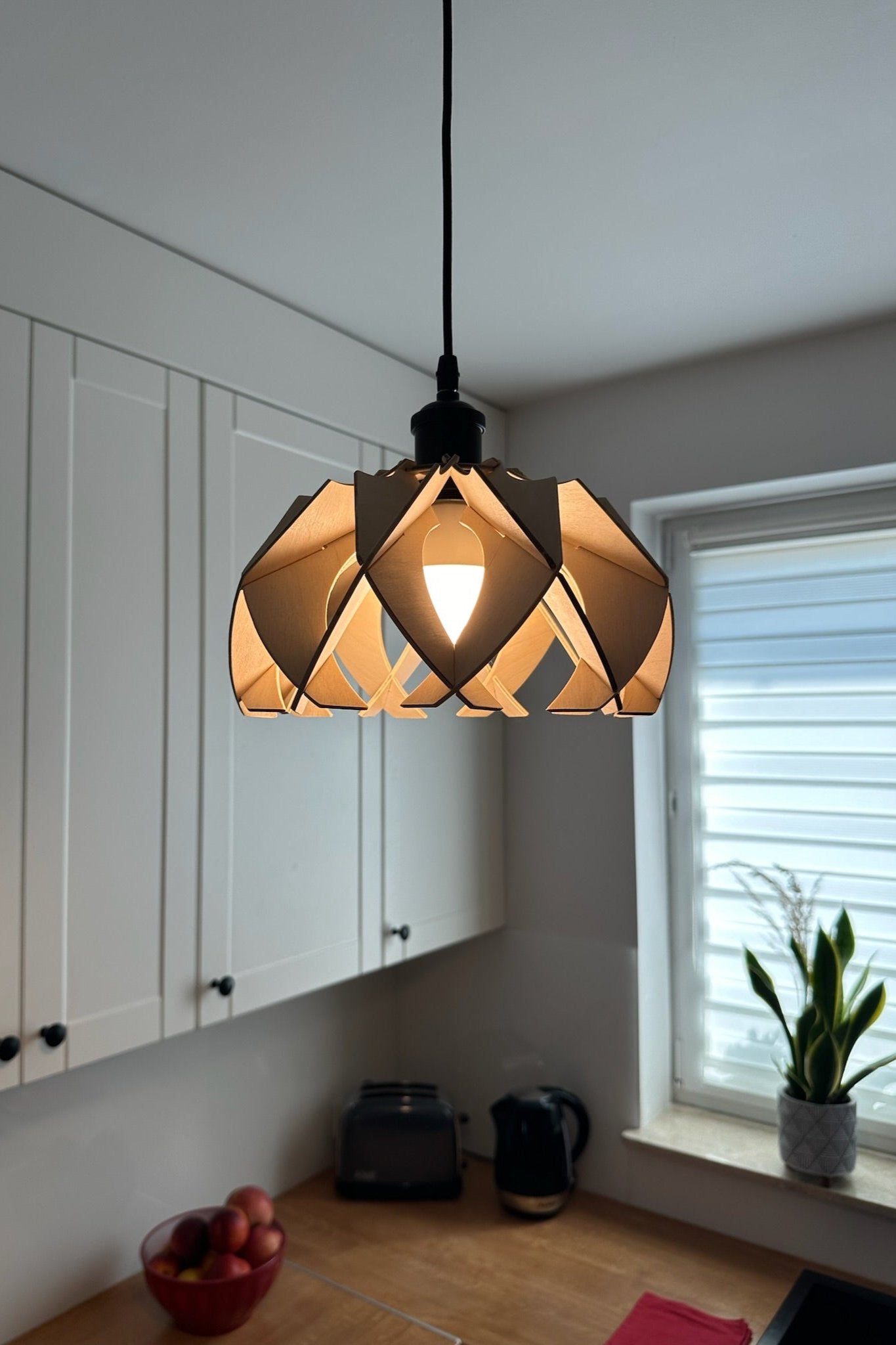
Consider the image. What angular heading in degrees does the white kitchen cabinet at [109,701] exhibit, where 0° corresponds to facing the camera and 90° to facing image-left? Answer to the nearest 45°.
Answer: approximately 315°

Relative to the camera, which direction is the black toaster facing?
toward the camera

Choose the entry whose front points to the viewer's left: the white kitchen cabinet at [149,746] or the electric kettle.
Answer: the electric kettle

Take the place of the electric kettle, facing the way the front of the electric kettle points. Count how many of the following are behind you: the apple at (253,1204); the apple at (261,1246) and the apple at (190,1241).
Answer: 0

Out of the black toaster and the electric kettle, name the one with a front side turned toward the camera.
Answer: the black toaster

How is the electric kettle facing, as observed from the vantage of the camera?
facing to the left of the viewer

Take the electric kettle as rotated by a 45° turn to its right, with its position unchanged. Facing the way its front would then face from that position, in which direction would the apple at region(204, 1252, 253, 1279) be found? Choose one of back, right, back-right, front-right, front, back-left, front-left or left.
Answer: left

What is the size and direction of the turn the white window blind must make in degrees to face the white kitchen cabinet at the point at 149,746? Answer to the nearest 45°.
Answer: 0° — it already faces it

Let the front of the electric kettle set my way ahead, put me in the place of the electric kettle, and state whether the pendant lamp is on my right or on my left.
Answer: on my left

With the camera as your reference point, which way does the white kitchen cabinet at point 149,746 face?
facing the viewer and to the right of the viewer

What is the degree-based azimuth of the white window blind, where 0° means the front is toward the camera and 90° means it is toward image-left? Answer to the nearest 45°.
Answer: approximately 45°

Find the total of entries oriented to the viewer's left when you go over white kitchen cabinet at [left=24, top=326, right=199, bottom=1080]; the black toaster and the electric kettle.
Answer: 1
